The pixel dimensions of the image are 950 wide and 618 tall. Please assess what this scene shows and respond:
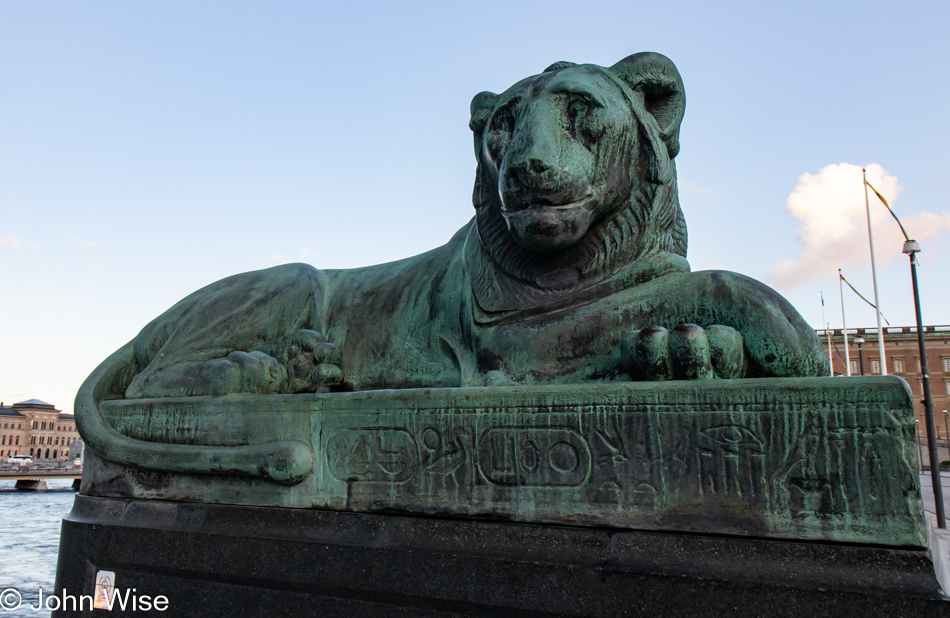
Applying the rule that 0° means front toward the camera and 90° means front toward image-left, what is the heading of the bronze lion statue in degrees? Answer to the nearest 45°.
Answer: approximately 315°
